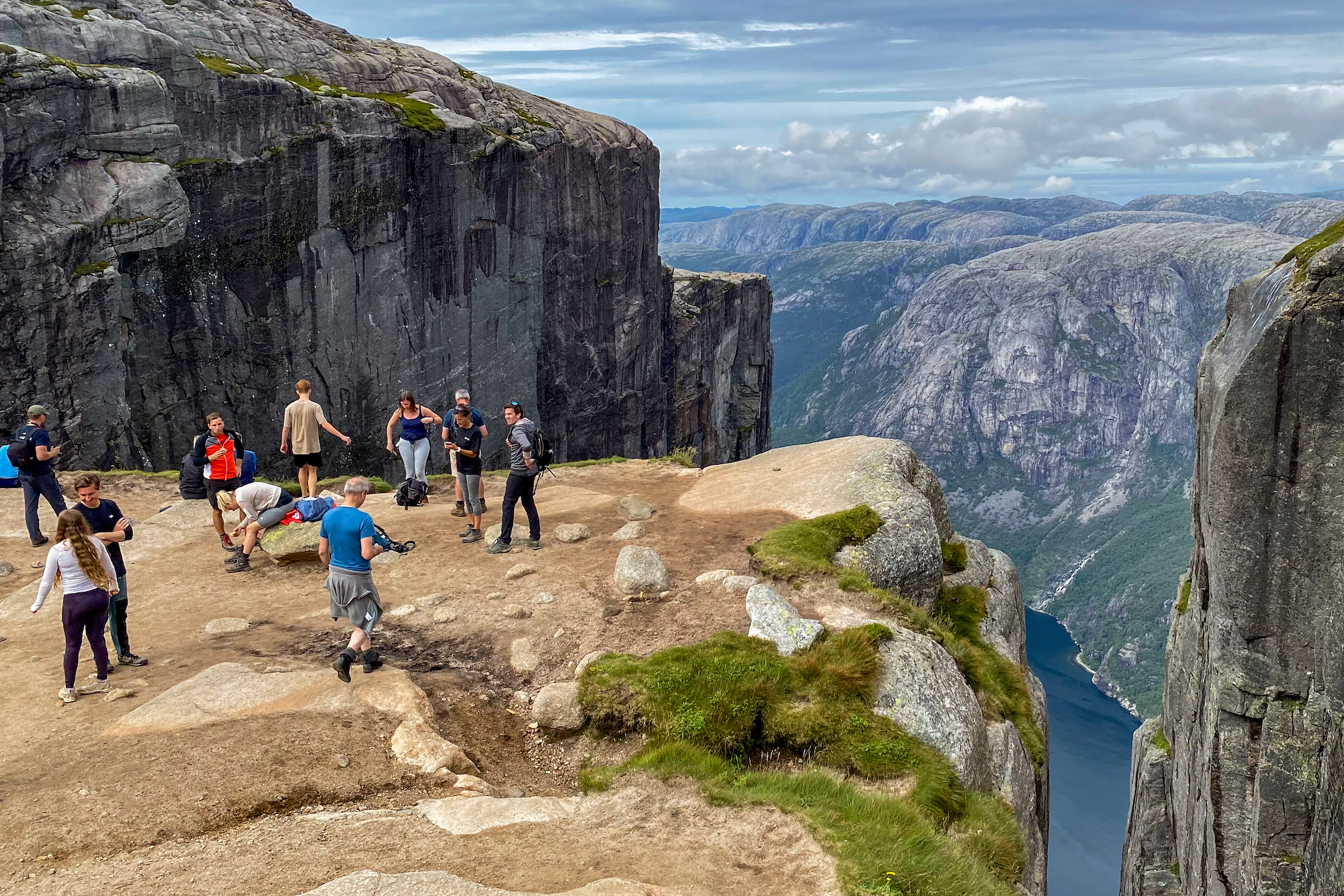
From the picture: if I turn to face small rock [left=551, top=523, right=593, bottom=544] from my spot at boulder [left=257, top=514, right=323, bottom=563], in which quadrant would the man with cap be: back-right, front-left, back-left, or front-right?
back-left

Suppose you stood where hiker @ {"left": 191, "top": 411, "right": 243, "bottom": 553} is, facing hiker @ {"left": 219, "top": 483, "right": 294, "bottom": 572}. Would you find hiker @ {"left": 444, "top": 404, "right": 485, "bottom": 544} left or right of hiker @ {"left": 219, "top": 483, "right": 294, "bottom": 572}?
left

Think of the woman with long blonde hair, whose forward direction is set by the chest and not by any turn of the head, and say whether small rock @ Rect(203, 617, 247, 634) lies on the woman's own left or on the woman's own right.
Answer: on the woman's own right

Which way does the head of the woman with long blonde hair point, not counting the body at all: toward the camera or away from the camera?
away from the camera

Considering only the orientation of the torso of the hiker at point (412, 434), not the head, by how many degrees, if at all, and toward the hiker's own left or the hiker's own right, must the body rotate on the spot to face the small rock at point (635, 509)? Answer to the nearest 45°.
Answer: approximately 90° to the hiker's own left

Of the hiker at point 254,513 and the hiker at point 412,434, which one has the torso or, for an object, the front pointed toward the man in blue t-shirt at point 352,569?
the hiker at point 412,434

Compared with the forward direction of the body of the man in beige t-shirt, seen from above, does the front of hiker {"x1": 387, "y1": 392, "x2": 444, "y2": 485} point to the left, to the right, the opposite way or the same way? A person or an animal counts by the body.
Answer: the opposite way

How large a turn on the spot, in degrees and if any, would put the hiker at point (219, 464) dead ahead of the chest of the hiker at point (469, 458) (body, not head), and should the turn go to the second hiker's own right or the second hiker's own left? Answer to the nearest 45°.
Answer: approximately 45° to the second hiker's own right

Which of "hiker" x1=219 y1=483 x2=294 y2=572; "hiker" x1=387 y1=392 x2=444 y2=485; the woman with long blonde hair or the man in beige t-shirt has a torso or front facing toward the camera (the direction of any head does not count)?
"hiker" x1=387 y1=392 x2=444 y2=485

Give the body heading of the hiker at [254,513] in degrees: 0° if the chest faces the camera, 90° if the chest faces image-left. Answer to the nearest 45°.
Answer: approximately 90°
